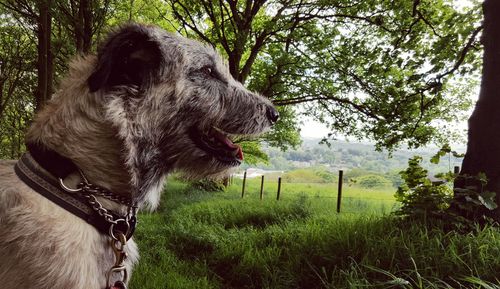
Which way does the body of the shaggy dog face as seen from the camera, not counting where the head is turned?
to the viewer's right
